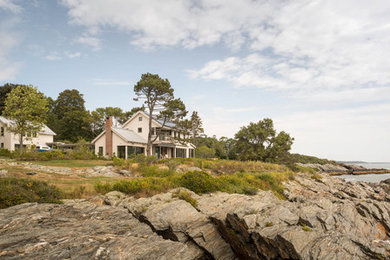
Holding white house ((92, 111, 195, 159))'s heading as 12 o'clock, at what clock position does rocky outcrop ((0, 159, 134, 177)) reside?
The rocky outcrop is roughly at 2 o'clock from the white house.

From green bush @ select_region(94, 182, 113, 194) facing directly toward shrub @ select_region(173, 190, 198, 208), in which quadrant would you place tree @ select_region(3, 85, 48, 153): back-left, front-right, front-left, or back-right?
back-left

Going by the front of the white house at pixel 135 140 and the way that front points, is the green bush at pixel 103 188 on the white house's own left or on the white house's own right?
on the white house's own right

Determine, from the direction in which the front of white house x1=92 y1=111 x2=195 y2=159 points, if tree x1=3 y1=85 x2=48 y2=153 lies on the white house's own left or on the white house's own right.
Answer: on the white house's own right

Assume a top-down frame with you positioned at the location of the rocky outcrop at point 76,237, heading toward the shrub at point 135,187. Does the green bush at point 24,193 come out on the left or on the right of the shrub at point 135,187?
left

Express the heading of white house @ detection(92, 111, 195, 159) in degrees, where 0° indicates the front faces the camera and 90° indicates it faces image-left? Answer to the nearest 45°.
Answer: approximately 315°

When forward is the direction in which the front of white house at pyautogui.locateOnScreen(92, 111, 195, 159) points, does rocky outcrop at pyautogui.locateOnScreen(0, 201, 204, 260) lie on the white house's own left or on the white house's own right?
on the white house's own right

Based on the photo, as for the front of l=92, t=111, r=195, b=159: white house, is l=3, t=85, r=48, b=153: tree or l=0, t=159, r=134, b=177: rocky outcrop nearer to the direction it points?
the rocky outcrop
